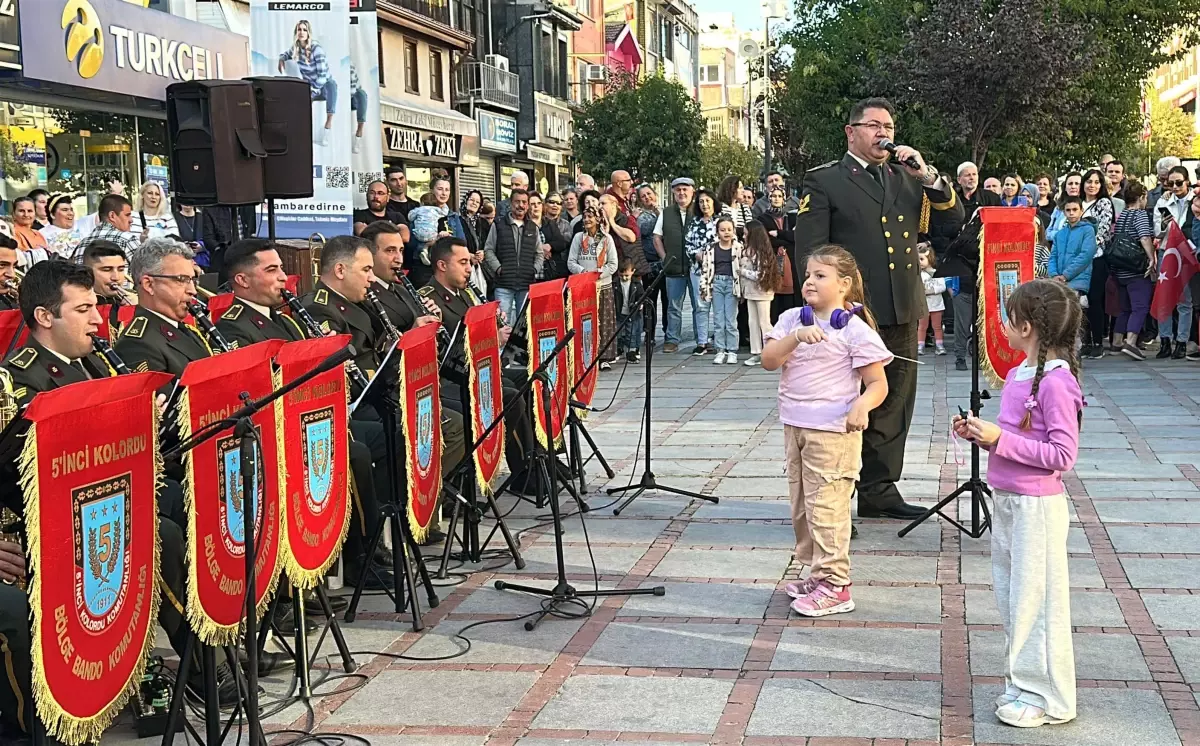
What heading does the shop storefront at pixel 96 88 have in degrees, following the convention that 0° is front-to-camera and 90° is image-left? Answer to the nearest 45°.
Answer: approximately 315°

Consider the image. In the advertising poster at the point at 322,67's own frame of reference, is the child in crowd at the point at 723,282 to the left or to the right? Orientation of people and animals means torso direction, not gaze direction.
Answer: on its left

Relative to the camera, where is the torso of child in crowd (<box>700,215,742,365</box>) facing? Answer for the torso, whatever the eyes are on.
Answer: toward the camera

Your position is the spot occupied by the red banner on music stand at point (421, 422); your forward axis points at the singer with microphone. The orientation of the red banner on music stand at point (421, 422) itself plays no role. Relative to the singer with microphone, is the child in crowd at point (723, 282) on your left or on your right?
left

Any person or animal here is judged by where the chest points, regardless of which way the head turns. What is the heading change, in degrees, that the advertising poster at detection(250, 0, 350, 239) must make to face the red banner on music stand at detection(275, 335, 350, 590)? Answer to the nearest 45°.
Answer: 0° — it already faces it

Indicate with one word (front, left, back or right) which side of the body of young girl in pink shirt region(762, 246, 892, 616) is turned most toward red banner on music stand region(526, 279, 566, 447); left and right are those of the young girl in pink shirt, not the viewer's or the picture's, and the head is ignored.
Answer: right

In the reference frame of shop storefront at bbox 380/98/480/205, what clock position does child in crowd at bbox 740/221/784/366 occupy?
The child in crowd is roughly at 1 o'clock from the shop storefront.

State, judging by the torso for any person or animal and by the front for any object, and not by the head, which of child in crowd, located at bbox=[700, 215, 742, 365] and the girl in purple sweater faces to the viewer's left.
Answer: the girl in purple sweater

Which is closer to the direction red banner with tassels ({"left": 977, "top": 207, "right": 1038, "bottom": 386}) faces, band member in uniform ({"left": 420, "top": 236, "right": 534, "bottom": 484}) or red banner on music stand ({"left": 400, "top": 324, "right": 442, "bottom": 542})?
the red banner on music stand

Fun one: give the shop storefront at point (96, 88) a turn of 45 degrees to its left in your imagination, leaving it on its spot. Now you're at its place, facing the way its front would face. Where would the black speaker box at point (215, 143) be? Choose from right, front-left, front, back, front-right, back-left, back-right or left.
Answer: right

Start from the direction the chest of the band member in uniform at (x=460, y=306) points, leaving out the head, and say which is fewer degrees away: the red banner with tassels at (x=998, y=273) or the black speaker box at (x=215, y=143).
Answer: the red banner with tassels

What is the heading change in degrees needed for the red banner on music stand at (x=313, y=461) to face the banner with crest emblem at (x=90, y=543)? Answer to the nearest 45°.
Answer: approximately 90° to its right

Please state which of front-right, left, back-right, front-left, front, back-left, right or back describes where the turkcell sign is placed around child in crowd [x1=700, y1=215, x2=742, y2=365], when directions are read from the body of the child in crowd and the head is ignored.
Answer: right

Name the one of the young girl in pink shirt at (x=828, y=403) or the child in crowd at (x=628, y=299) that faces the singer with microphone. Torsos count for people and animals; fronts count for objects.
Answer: the child in crowd
